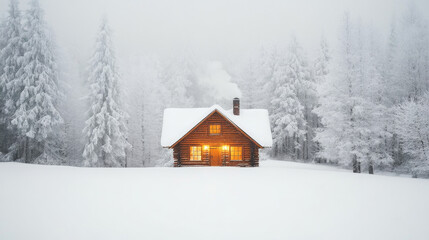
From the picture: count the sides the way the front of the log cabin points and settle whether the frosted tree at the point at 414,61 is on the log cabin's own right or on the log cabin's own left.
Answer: on the log cabin's own left

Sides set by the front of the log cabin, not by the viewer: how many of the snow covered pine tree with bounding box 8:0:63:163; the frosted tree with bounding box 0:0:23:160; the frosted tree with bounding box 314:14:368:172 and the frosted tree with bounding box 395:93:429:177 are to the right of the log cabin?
2

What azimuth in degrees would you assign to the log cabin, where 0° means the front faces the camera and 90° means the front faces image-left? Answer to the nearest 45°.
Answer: approximately 0°

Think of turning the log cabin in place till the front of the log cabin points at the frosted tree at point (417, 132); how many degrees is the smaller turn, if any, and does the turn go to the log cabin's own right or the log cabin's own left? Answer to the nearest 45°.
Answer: approximately 90° to the log cabin's own left

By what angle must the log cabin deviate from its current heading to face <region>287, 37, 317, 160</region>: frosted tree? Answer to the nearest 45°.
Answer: approximately 135° to its left

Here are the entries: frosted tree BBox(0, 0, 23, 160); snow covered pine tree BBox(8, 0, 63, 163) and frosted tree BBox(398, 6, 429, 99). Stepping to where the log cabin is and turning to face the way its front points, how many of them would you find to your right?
2

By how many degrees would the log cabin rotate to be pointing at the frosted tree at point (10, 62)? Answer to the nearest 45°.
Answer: approximately 90° to its right

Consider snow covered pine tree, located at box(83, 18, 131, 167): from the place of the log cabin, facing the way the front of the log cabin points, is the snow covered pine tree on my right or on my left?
on my right

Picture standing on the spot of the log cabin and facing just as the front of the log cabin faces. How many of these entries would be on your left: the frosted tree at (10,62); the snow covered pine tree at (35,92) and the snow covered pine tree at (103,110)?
0

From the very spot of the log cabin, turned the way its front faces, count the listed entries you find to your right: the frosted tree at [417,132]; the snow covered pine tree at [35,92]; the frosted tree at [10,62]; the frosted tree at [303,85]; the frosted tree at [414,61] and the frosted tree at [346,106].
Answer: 2

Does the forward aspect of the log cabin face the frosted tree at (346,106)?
no

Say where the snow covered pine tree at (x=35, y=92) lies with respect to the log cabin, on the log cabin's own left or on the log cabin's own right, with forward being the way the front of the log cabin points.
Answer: on the log cabin's own right
